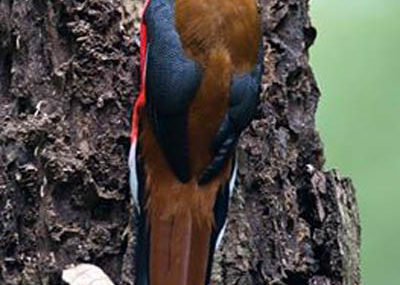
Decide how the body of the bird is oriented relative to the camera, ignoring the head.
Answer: away from the camera
